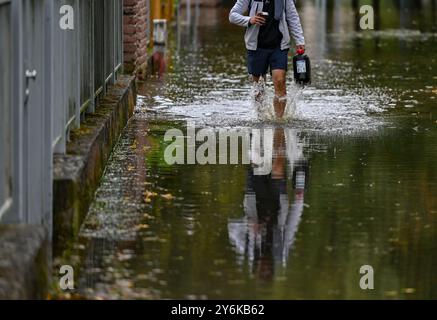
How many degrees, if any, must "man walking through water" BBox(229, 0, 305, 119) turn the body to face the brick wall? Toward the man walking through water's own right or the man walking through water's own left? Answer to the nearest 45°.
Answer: approximately 135° to the man walking through water's own right

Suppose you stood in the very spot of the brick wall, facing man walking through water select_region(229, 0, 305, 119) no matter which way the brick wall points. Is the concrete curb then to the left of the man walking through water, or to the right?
right

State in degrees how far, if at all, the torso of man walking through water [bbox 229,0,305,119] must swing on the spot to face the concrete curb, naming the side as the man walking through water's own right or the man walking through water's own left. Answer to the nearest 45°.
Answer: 0° — they already face it

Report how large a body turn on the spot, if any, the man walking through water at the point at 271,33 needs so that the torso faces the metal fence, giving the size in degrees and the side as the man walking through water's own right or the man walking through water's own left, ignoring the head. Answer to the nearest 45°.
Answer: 0° — they already face it

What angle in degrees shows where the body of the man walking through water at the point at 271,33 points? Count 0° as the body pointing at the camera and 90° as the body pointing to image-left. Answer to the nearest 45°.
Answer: approximately 0°

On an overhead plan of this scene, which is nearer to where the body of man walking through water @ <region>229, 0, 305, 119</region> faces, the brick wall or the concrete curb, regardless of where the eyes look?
the concrete curb
